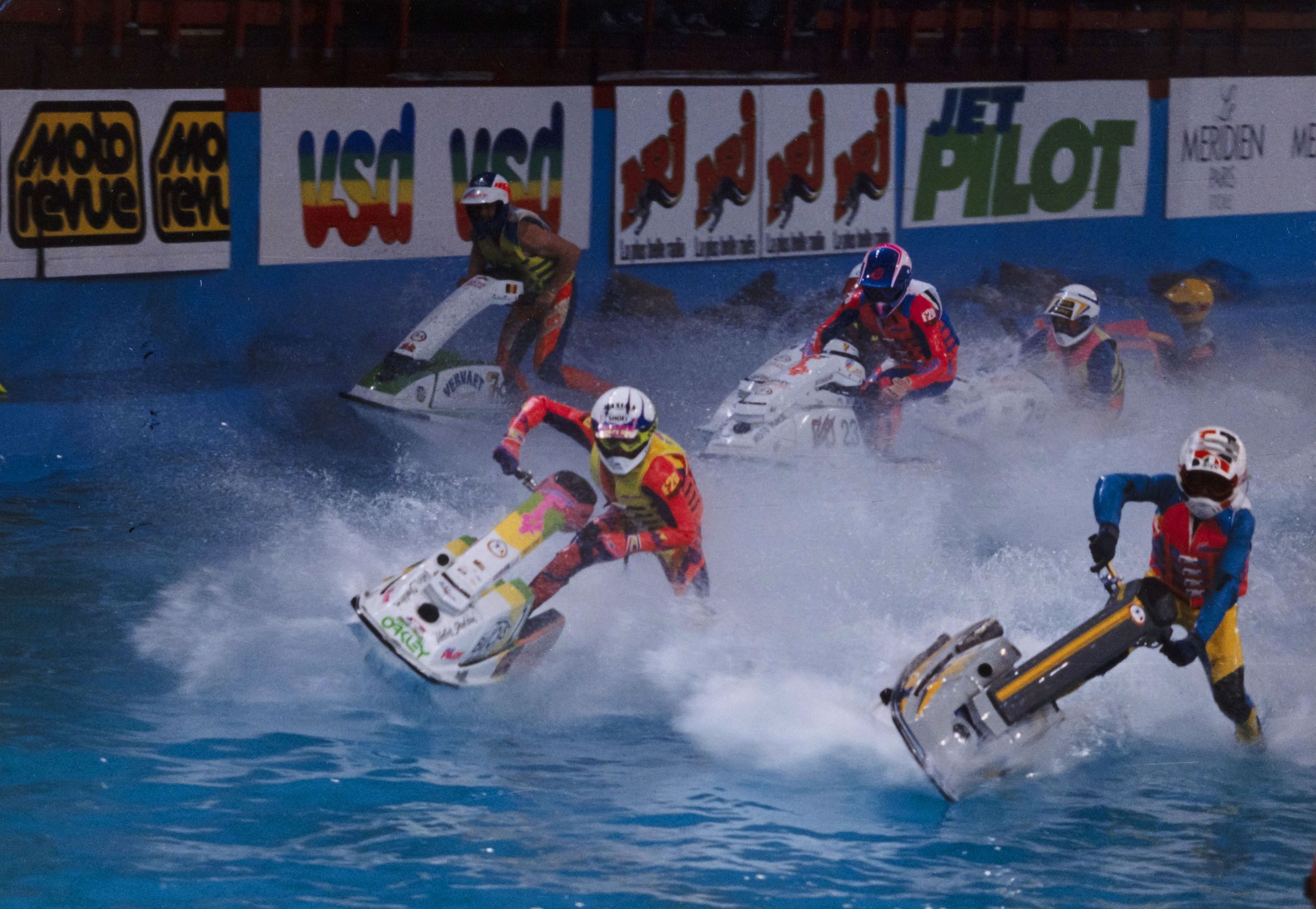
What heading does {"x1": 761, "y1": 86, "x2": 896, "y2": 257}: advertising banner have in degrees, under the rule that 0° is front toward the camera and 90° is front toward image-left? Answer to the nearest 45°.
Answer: approximately 0°

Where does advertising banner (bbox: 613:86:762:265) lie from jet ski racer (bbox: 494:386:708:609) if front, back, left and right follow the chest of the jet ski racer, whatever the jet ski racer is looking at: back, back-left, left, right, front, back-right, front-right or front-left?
back-right

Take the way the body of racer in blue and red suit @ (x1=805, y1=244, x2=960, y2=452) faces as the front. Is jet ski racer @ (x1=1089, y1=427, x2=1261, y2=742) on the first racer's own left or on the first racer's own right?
on the first racer's own left

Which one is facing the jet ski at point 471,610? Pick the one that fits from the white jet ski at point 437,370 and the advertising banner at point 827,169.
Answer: the advertising banner

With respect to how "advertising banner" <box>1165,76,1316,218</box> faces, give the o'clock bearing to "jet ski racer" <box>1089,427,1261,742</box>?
The jet ski racer is roughly at 12 o'clock from the advertising banner.

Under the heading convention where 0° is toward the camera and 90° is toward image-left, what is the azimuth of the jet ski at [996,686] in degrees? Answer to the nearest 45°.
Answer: approximately 45°

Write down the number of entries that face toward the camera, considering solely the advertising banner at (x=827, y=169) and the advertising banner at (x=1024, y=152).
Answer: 2

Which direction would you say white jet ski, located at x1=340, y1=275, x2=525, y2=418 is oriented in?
to the viewer's left

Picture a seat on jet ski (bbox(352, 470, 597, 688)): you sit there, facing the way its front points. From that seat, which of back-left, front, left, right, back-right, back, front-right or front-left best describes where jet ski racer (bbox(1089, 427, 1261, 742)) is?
back-left

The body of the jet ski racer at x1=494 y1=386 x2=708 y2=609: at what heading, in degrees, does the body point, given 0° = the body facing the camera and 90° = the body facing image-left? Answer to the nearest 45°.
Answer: approximately 45°

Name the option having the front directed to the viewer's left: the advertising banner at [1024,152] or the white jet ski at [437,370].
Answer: the white jet ski

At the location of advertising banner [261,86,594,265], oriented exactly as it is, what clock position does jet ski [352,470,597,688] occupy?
The jet ski is roughly at 12 o'clock from the advertising banner.

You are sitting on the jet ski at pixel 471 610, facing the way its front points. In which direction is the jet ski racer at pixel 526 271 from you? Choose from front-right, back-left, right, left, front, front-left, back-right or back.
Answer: back-right

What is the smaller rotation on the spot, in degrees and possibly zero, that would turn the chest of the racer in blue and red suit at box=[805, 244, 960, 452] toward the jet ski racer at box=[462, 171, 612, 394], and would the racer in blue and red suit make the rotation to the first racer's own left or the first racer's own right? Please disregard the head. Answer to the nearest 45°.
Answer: approximately 90° to the first racer's own right

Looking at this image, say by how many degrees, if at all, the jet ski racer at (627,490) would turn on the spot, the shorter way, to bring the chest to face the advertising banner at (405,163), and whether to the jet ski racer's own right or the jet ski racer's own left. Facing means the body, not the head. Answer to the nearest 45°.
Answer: approximately 135° to the jet ski racer's own right

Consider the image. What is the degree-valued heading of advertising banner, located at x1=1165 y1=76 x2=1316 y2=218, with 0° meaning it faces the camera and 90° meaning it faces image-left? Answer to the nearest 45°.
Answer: approximately 0°
